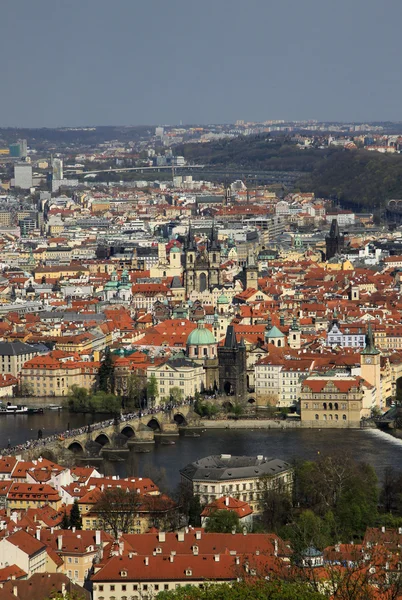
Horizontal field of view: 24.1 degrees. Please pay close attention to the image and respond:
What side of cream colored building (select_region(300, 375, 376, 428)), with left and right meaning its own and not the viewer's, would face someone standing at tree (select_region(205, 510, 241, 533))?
front

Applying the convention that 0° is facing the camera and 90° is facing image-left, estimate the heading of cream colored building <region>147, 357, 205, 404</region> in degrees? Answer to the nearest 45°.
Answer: approximately 0°

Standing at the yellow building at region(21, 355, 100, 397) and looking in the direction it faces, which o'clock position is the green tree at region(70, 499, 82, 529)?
The green tree is roughly at 12 o'clock from the yellow building.

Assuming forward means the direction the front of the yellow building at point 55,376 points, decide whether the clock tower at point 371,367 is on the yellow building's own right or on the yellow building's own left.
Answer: on the yellow building's own left

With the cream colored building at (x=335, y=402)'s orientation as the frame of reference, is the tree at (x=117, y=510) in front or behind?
in front

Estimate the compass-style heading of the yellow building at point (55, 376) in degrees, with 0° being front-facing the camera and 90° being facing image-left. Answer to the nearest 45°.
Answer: approximately 0°

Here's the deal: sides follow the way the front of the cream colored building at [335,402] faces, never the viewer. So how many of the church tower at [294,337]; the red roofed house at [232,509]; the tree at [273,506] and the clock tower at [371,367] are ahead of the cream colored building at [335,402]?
2
